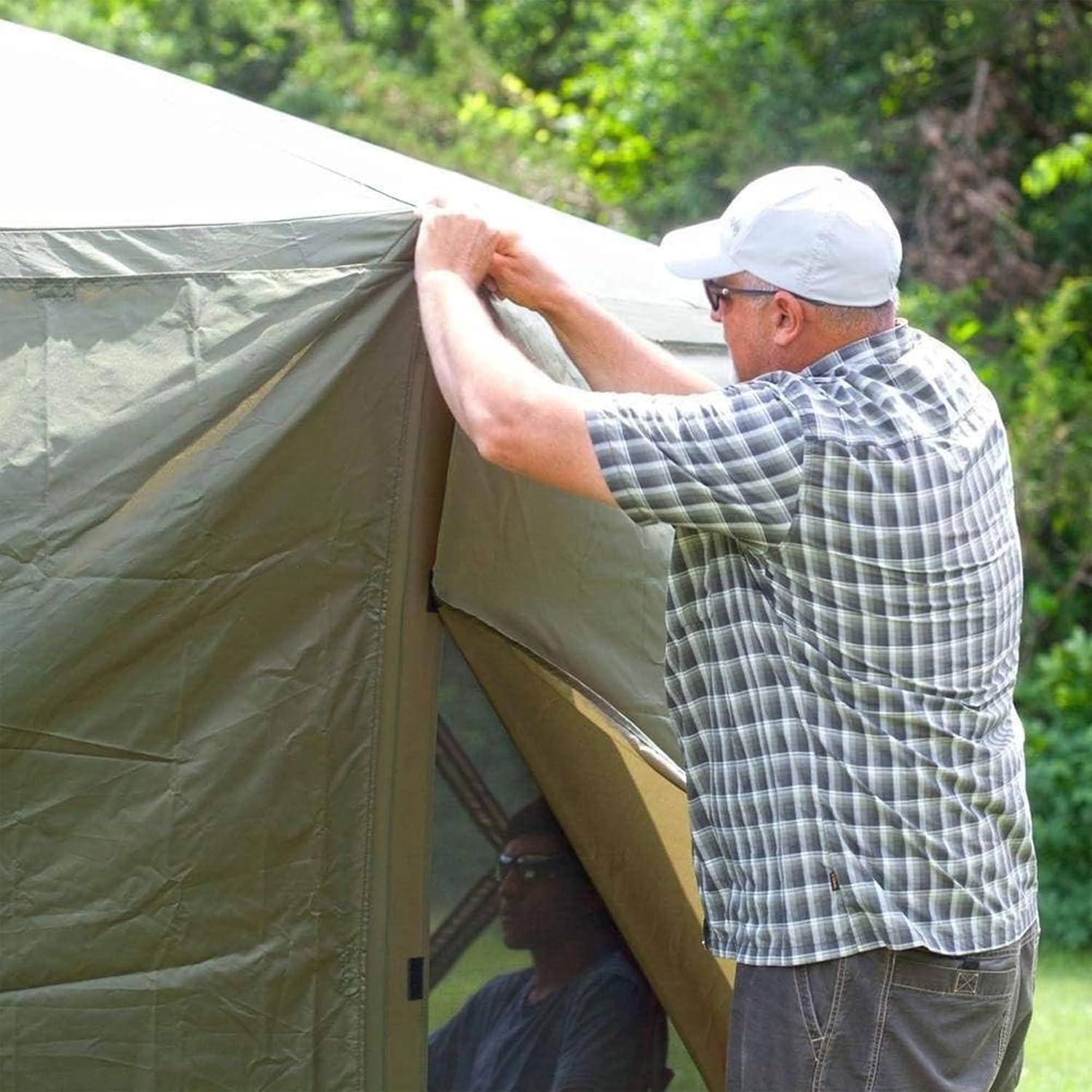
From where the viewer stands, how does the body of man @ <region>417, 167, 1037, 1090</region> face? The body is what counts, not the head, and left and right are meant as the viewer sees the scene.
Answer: facing away from the viewer and to the left of the viewer

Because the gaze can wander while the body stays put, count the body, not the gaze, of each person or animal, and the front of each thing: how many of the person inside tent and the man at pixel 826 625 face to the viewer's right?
0

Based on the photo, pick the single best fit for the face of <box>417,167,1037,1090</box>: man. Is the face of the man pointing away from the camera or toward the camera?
away from the camera
